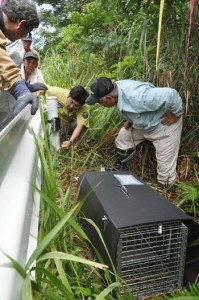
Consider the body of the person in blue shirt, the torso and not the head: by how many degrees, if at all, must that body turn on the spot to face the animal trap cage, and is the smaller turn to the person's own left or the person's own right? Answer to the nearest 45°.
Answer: approximately 90° to the person's own left

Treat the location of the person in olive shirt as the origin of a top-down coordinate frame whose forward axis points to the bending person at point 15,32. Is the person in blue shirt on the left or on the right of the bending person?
left

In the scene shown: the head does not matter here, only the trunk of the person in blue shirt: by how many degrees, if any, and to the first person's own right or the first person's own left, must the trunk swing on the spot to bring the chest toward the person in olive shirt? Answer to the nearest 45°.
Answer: approximately 45° to the first person's own right

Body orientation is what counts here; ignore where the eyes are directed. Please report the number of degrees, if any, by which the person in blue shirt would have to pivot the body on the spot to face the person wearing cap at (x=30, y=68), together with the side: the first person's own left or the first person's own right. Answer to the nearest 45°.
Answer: approximately 45° to the first person's own right

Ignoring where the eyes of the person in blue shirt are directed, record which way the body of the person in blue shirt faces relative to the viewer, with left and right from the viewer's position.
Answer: facing to the left of the viewer

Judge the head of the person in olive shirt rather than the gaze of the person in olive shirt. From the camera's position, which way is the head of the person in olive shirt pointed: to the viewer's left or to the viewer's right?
to the viewer's left
